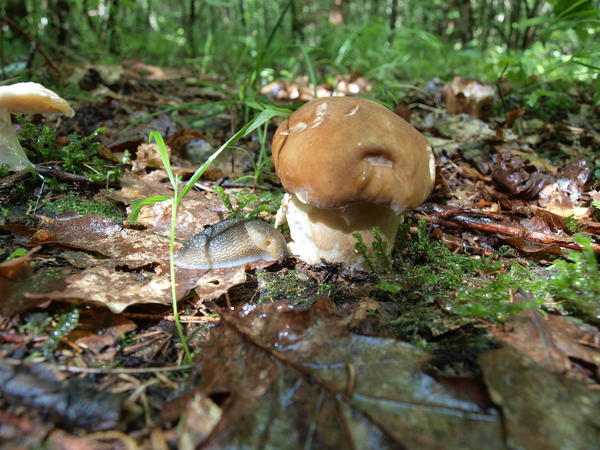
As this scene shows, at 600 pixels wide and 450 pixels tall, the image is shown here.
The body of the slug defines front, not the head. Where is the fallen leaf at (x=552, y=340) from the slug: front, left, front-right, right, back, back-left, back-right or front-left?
front-right

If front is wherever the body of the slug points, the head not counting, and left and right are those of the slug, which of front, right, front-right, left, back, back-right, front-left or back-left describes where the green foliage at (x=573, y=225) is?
front

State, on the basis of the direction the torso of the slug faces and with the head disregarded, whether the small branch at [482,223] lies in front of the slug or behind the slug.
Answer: in front

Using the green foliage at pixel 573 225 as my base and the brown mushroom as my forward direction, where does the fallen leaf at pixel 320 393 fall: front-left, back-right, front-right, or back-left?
front-left

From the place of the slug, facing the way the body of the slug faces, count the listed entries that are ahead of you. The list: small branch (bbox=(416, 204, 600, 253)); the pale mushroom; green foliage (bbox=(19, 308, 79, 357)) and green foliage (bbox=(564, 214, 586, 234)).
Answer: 2

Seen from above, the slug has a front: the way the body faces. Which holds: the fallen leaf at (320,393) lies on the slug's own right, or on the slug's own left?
on the slug's own right

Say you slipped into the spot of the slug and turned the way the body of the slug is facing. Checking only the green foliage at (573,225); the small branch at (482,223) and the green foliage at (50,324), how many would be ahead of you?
2

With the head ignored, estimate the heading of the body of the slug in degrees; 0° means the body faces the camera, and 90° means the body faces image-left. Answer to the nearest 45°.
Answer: approximately 270°

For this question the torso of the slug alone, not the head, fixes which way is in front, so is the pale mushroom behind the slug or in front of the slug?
behind

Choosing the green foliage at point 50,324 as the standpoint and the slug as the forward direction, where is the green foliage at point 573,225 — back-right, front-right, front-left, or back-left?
front-right

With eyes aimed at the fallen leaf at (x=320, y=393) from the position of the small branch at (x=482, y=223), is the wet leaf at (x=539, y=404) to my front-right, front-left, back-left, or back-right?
front-left

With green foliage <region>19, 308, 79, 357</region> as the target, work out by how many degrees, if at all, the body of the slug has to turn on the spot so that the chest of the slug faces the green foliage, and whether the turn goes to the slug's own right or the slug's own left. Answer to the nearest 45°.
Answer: approximately 135° to the slug's own right

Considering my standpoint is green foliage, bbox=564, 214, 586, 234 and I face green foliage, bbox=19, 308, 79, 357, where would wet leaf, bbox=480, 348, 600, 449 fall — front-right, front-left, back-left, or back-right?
front-left

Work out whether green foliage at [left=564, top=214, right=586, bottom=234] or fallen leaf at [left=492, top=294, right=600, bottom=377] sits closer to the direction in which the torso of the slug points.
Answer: the green foliage

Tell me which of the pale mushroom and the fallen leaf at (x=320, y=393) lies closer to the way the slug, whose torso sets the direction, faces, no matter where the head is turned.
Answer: the fallen leaf

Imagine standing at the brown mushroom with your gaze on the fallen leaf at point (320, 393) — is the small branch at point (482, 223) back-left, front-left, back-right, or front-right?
back-left

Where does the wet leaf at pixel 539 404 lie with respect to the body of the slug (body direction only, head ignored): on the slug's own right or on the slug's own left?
on the slug's own right
